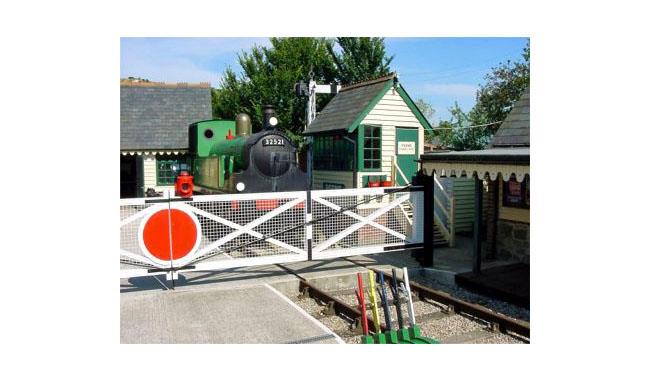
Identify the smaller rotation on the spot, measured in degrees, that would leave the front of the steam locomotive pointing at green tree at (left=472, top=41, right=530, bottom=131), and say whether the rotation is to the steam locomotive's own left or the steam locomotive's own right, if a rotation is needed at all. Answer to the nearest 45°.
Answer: approximately 90° to the steam locomotive's own left

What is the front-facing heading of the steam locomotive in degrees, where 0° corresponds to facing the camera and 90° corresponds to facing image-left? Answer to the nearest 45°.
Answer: approximately 315°

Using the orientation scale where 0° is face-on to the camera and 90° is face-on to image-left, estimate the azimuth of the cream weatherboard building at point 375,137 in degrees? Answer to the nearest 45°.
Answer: approximately 315°

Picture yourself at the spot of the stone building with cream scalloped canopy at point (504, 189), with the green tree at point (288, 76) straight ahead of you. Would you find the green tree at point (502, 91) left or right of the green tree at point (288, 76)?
right

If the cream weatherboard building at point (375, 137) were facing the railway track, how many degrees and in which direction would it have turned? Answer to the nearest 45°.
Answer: approximately 45° to its right

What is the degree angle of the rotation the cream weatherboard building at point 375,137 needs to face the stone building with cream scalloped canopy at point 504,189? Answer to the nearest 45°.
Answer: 0° — it already faces it
